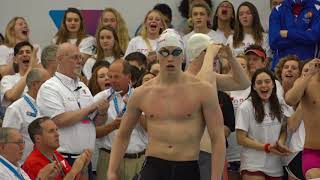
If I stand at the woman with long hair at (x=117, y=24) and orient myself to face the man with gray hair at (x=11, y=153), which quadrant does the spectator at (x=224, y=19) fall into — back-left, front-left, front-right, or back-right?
back-left

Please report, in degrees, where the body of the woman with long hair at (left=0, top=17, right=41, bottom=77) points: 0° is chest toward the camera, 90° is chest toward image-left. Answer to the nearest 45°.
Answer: approximately 315°

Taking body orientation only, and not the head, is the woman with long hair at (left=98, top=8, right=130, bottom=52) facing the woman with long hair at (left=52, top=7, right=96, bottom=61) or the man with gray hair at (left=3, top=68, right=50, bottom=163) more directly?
the man with gray hair

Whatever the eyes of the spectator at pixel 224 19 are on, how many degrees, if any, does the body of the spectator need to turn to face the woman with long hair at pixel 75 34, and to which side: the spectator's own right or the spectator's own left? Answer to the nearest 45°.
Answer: approximately 90° to the spectator's own right

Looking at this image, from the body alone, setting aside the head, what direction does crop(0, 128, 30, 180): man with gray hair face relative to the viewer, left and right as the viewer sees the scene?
facing to the right of the viewer
